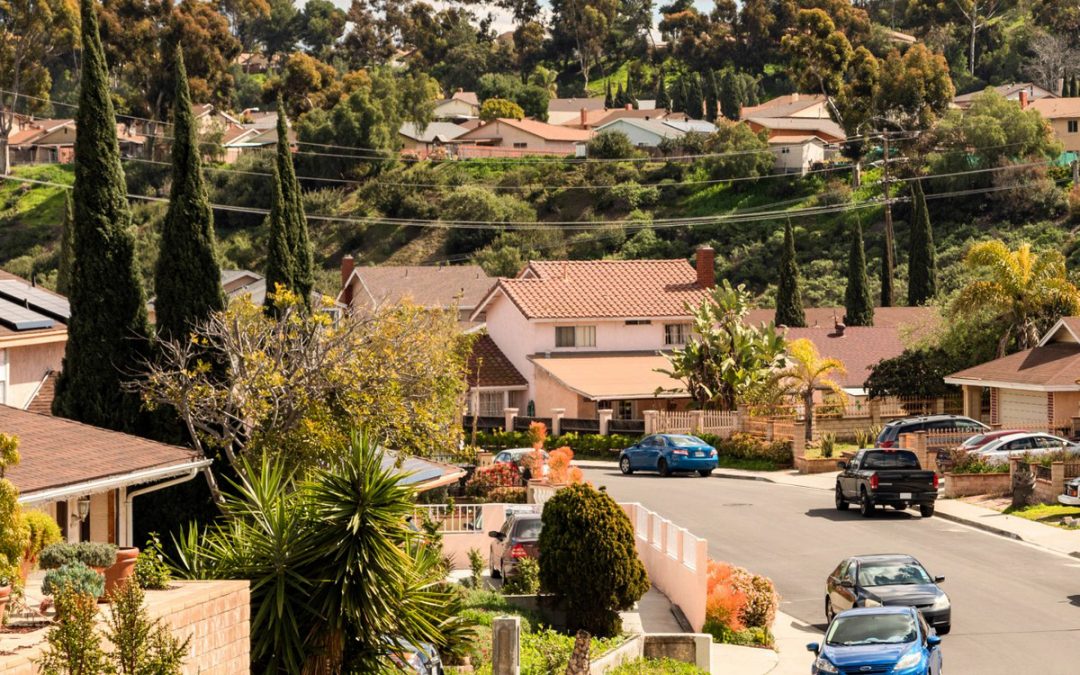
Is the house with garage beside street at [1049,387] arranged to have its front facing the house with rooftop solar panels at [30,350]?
yes

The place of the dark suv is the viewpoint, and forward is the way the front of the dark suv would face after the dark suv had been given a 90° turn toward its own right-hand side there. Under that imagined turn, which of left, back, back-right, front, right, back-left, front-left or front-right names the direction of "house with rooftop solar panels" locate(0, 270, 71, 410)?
front-right

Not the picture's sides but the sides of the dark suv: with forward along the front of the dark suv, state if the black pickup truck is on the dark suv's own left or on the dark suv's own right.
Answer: on the dark suv's own right

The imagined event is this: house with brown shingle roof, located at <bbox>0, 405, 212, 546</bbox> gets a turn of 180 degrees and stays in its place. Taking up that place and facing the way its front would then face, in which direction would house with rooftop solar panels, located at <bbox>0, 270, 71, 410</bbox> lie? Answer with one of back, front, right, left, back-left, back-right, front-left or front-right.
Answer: front-right

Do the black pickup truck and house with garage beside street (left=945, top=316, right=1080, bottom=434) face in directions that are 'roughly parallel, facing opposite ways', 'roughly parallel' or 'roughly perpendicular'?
roughly perpendicular

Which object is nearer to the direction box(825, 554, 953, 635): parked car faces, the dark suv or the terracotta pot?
the terracotta pot

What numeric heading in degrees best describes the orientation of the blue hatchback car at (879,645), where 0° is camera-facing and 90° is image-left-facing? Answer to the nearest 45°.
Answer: approximately 0°

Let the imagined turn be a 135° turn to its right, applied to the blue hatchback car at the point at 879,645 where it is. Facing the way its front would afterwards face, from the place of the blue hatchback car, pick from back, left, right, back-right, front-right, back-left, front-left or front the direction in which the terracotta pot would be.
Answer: left

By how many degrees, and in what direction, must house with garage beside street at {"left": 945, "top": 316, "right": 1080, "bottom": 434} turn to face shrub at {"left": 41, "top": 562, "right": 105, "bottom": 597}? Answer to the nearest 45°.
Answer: approximately 45° to its left
